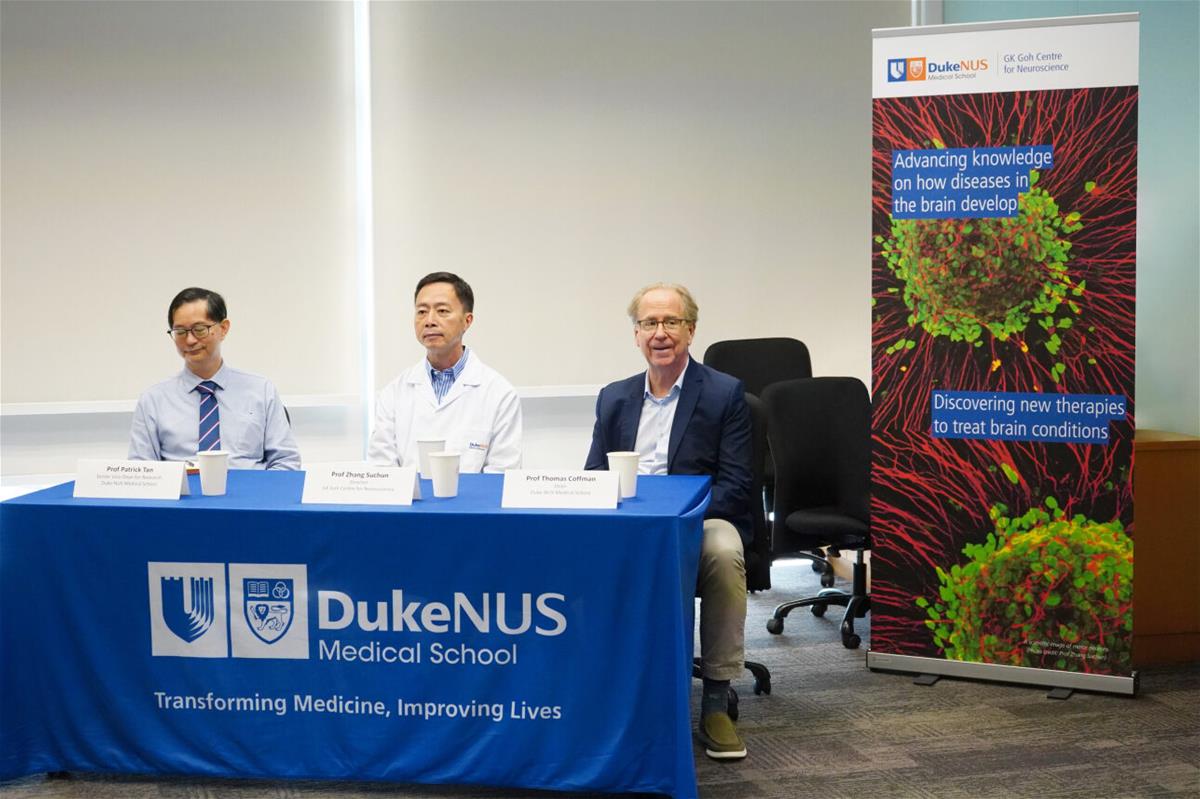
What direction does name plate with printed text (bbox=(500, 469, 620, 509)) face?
toward the camera

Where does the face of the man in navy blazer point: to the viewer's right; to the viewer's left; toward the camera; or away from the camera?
toward the camera

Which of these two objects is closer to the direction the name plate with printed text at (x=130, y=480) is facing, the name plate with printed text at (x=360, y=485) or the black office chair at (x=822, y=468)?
the name plate with printed text

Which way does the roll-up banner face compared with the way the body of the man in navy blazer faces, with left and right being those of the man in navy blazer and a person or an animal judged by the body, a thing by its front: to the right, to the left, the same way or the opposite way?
the same way

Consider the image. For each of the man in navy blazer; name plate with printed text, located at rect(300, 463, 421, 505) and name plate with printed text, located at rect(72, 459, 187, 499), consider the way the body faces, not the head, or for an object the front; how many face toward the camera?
3

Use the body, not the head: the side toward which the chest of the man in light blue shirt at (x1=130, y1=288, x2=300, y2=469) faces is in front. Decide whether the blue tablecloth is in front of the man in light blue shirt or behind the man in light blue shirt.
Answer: in front

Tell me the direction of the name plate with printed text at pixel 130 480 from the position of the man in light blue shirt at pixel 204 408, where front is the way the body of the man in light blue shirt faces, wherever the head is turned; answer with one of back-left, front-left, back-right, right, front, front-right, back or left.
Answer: front

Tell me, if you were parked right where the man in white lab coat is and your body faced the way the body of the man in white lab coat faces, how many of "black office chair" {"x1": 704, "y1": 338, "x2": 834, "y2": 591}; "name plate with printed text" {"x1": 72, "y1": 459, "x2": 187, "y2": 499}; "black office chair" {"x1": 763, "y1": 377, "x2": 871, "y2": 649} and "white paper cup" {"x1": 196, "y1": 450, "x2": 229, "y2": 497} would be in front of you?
2

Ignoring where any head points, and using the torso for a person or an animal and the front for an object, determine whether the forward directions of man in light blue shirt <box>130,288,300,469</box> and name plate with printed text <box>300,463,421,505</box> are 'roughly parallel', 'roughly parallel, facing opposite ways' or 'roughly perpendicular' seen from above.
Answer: roughly parallel

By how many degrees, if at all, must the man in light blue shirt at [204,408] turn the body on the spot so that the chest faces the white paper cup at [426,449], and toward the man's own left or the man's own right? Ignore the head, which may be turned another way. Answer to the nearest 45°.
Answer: approximately 45° to the man's own left

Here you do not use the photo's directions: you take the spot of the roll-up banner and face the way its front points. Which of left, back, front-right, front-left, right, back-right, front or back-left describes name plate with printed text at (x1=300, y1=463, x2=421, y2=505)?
front-right

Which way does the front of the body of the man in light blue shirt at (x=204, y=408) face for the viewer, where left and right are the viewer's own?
facing the viewer

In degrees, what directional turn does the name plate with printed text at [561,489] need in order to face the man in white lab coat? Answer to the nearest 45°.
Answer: approximately 180°

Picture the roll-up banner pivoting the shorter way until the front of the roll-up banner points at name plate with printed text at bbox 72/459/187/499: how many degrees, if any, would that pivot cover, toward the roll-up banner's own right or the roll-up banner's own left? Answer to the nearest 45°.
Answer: approximately 45° to the roll-up banner's own right

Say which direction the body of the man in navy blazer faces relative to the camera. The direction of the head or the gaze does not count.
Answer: toward the camera

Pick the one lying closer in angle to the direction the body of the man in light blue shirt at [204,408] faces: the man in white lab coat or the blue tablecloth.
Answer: the blue tablecloth

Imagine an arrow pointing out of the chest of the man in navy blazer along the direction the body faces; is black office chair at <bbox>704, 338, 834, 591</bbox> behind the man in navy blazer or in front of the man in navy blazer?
behind

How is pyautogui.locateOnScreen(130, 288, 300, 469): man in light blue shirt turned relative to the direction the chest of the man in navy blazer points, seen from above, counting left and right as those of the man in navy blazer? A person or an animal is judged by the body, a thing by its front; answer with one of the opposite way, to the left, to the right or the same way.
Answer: the same way

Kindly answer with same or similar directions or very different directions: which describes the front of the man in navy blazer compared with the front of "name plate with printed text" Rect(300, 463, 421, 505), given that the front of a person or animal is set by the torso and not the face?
same or similar directions
